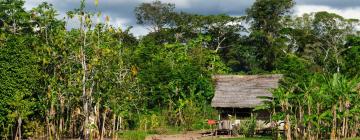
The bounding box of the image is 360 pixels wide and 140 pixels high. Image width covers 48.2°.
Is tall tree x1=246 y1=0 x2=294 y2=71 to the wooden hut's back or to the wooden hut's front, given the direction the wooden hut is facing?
to the back

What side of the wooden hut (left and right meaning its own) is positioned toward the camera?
front
